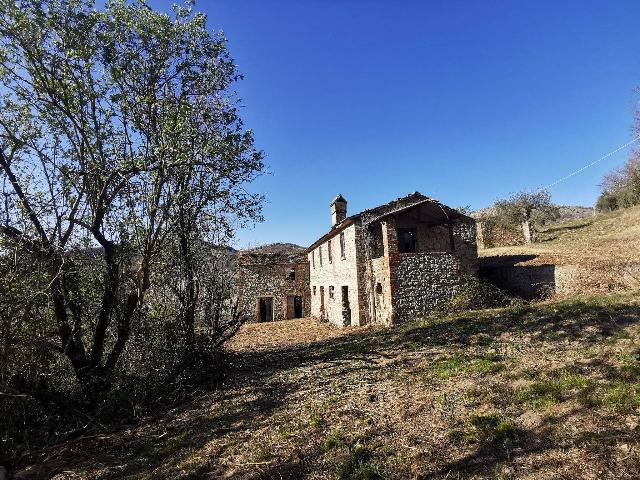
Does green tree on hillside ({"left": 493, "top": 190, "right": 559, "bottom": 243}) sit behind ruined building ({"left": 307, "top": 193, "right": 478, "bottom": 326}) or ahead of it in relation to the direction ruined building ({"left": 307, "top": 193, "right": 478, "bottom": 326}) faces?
behind

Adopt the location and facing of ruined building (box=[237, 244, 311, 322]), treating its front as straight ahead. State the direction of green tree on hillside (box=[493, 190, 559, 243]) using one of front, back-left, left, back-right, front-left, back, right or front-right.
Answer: left

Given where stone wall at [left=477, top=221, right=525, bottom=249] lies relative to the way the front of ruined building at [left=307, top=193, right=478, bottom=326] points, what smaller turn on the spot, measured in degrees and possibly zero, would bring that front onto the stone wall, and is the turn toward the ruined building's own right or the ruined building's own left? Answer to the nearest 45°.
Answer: approximately 180°

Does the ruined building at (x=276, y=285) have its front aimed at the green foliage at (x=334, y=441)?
yes

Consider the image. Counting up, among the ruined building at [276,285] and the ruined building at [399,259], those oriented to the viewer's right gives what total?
0

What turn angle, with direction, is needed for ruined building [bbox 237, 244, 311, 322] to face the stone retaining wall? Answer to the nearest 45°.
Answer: approximately 45° to its left

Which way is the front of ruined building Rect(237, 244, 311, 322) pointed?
toward the camera

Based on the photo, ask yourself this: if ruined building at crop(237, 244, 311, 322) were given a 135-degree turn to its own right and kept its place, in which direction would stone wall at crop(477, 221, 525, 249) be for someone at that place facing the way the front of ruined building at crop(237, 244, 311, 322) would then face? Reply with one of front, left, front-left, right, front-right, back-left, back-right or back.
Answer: back-right

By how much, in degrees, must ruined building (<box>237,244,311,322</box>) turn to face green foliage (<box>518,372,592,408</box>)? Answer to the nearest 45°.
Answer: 0° — it already faces it

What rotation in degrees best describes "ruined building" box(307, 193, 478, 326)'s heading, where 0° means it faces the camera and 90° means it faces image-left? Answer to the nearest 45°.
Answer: approximately 45°
